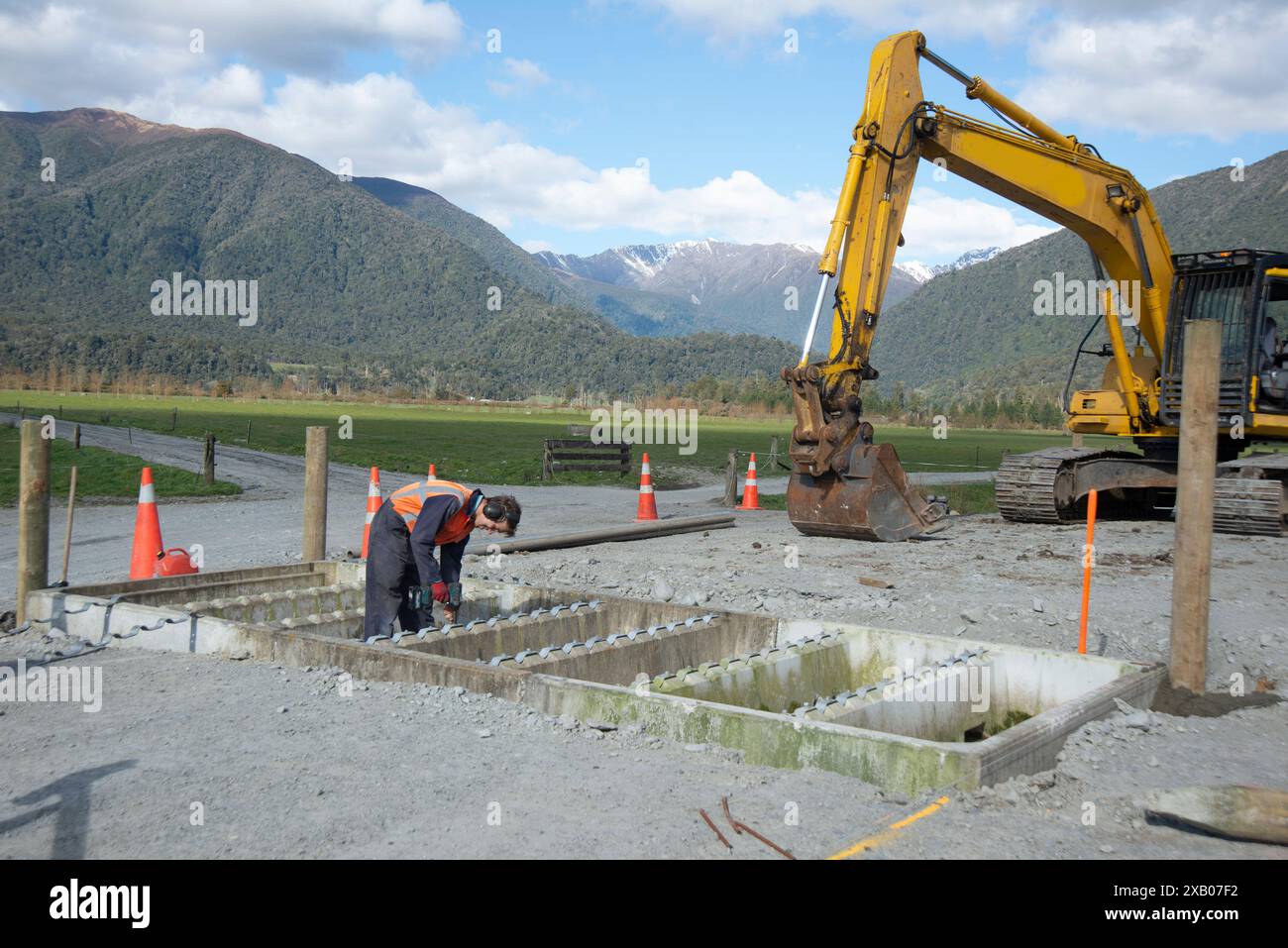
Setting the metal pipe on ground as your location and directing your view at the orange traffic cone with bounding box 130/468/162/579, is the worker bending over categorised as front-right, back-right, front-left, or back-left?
front-left

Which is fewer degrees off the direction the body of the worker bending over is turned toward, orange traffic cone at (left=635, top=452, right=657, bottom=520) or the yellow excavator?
the yellow excavator

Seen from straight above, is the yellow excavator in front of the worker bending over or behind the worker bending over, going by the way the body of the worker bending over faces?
in front

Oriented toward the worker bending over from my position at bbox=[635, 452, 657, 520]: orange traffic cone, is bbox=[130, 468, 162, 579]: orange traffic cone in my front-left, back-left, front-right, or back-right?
front-right

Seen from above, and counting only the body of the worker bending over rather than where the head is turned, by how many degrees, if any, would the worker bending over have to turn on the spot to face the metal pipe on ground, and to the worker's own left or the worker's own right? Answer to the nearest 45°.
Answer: approximately 90° to the worker's own left

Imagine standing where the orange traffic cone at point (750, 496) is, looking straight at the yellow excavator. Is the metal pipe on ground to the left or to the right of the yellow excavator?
right

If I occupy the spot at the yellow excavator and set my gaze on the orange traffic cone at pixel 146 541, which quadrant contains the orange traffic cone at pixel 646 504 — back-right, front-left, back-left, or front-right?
front-right

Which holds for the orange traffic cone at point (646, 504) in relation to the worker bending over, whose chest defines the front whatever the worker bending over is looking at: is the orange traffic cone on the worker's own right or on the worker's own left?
on the worker's own left

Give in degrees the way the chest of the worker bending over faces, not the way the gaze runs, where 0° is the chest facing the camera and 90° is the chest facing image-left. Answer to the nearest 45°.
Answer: approximately 270°

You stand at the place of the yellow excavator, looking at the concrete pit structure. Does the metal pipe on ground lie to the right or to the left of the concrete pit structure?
right
